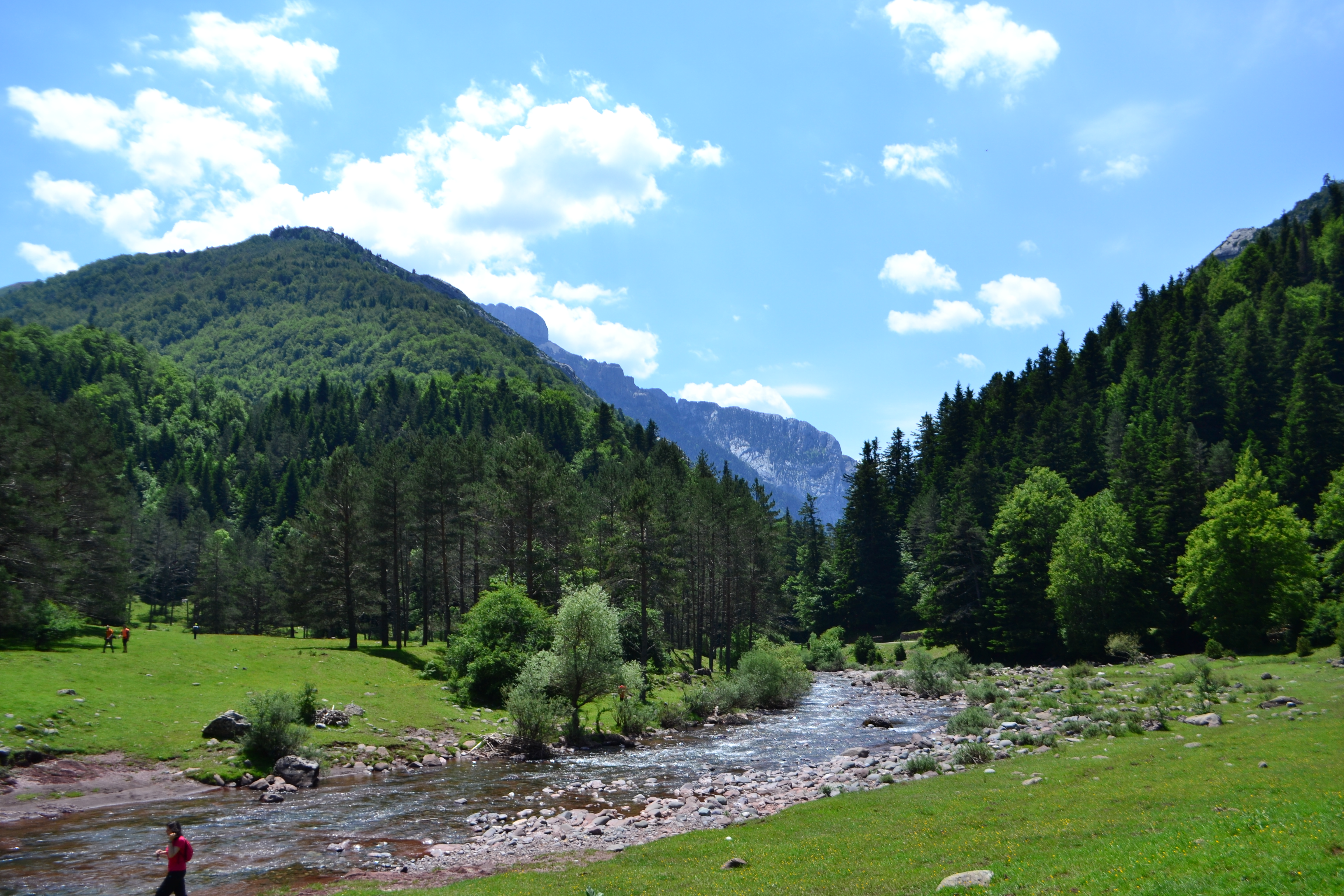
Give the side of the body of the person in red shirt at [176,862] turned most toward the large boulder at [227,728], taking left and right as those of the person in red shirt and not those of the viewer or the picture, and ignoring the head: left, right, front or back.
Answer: right

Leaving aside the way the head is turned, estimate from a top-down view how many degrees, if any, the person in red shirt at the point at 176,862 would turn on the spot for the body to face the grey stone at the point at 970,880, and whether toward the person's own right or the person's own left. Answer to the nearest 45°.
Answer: approximately 135° to the person's own left

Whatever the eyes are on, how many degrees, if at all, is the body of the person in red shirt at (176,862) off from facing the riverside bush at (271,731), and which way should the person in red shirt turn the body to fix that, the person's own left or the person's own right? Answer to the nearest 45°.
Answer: approximately 90° to the person's own right

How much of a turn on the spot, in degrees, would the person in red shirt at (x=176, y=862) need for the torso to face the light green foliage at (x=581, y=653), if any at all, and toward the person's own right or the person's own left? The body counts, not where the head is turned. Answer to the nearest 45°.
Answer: approximately 135° to the person's own right

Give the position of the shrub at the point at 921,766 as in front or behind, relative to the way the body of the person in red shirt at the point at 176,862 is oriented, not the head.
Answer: behind

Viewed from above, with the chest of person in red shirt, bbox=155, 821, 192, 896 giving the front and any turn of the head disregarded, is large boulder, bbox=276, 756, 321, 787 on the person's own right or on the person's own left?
on the person's own right

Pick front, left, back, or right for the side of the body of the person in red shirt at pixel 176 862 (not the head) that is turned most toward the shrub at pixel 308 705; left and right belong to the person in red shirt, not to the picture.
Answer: right

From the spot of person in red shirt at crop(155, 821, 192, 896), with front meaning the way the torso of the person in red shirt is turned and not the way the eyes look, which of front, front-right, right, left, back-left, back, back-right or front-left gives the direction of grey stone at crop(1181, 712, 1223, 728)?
back

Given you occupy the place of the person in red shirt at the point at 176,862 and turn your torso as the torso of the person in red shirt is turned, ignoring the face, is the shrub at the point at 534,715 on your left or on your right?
on your right

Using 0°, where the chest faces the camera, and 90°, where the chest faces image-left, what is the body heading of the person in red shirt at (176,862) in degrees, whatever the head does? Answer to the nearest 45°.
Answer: approximately 90°

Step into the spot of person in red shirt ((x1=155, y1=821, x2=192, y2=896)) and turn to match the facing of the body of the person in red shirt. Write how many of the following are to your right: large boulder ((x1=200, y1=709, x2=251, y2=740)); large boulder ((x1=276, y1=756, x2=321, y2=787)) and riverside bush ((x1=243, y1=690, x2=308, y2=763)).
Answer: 3

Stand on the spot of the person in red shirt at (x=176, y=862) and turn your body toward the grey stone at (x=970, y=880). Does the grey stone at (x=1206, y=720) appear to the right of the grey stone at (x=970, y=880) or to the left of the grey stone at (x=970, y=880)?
left
